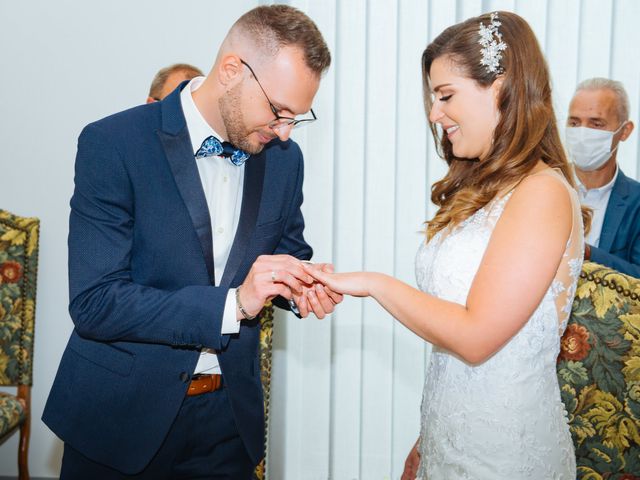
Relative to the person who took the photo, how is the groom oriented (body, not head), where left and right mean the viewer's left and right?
facing the viewer and to the right of the viewer

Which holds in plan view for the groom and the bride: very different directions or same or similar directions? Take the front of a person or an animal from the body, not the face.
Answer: very different directions

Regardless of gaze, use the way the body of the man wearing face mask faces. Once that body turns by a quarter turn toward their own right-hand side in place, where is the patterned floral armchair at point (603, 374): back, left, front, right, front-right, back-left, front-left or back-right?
back-left

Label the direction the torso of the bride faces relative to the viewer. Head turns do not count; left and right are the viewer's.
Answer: facing to the left of the viewer

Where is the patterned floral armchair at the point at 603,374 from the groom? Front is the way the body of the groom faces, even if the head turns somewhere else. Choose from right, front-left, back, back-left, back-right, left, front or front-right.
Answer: front-left

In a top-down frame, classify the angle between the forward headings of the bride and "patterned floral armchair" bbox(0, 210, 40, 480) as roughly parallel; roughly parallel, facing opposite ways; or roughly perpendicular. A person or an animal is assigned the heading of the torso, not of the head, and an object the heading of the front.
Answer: roughly perpendicular

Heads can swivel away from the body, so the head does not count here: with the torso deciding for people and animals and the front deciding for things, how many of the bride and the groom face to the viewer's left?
1

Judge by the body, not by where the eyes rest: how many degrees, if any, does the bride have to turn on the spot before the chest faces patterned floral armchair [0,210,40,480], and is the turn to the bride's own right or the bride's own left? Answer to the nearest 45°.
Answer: approximately 45° to the bride's own right

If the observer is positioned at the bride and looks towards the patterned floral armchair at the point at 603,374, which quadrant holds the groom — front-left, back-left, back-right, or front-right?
back-left

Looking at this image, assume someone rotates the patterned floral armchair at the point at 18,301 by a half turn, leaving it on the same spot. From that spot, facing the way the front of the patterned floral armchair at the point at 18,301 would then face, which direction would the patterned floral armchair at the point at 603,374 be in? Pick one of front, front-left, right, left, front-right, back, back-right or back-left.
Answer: right

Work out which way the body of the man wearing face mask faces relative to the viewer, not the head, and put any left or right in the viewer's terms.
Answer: facing the viewer and to the left of the viewer

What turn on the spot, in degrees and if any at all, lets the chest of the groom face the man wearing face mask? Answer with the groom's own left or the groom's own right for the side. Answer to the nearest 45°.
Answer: approximately 90° to the groom's own left

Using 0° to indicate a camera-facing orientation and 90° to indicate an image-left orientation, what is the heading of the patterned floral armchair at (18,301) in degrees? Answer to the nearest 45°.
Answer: approximately 45°

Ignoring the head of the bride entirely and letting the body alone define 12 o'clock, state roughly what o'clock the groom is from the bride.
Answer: The groom is roughly at 12 o'clock from the bride.

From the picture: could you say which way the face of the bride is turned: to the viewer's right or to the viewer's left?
to the viewer's left

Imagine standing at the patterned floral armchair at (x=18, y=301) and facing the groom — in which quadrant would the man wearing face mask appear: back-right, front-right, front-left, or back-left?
front-left
